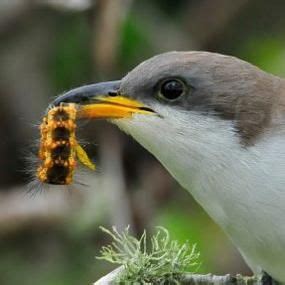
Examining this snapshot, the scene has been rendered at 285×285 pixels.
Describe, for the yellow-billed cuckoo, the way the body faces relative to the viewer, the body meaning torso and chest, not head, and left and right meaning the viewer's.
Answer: facing to the left of the viewer
